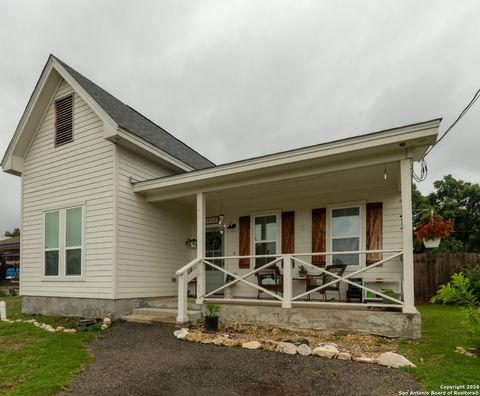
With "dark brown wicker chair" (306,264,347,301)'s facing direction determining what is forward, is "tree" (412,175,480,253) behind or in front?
behind

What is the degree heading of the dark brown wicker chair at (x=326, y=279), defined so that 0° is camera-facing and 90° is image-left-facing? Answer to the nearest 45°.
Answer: approximately 45°

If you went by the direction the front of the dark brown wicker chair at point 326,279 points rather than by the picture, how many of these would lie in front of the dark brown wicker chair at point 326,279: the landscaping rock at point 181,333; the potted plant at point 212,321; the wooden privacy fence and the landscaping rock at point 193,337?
3
